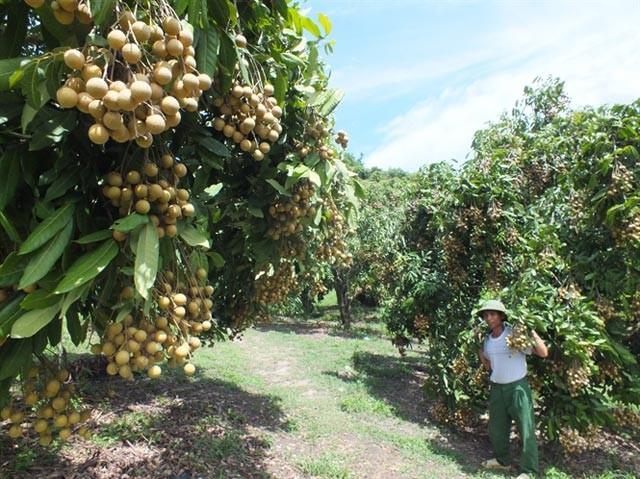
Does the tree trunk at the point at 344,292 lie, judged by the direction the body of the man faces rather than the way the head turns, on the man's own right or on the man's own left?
on the man's own right

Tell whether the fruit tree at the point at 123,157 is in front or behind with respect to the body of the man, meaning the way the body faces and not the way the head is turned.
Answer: in front

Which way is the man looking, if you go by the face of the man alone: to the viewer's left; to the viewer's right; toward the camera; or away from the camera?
toward the camera

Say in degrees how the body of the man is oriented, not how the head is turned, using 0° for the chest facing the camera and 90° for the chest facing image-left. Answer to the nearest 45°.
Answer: approximately 45°
